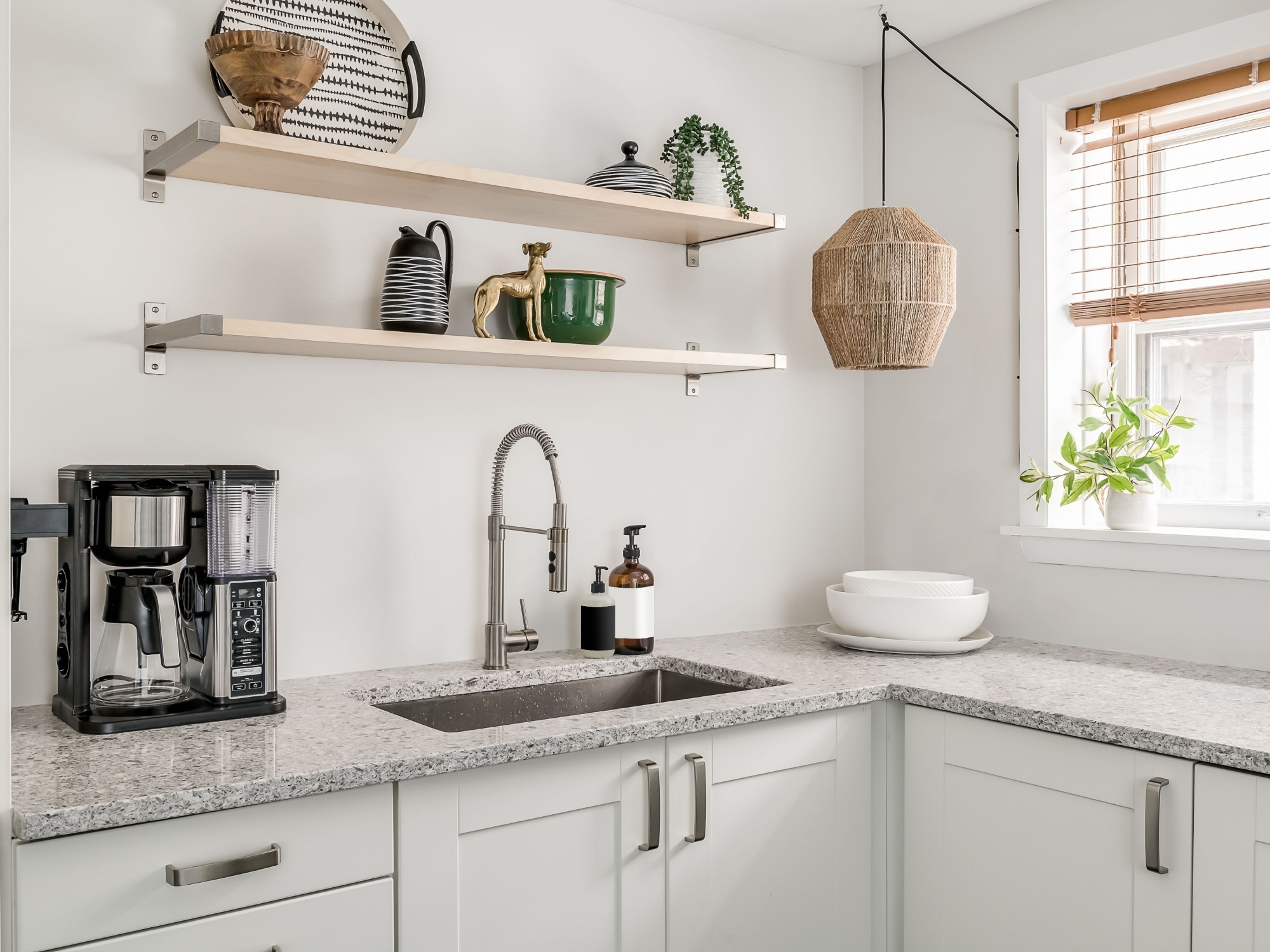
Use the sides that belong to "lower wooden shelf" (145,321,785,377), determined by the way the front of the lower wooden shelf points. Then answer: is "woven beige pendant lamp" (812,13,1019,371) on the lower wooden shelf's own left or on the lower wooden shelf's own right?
on the lower wooden shelf's own left

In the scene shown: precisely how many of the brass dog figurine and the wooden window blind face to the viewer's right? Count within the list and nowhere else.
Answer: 1

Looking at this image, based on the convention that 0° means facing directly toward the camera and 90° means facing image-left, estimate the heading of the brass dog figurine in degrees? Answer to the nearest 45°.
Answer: approximately 270°

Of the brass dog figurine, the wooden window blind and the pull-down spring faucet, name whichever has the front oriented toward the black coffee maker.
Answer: the wooden window blind
